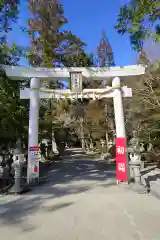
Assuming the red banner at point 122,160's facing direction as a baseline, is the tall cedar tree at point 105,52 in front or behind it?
behind

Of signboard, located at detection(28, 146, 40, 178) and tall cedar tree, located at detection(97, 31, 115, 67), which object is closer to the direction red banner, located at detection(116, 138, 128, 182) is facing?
the signboard

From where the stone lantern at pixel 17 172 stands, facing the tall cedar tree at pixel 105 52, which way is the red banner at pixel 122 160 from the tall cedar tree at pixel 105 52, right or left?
right

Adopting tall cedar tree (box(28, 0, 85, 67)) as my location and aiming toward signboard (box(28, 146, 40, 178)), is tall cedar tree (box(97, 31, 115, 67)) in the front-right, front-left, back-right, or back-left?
back-left

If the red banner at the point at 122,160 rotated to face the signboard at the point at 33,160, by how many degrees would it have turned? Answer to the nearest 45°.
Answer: approximately 90° to its right

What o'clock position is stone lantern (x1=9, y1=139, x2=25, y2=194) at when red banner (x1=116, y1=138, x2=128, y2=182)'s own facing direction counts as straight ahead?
The stone lantern is roughly at 2 o'clock from the red banner.

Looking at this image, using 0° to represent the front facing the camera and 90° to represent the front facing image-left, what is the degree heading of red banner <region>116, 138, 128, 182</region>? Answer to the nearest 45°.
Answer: approximately 0°
